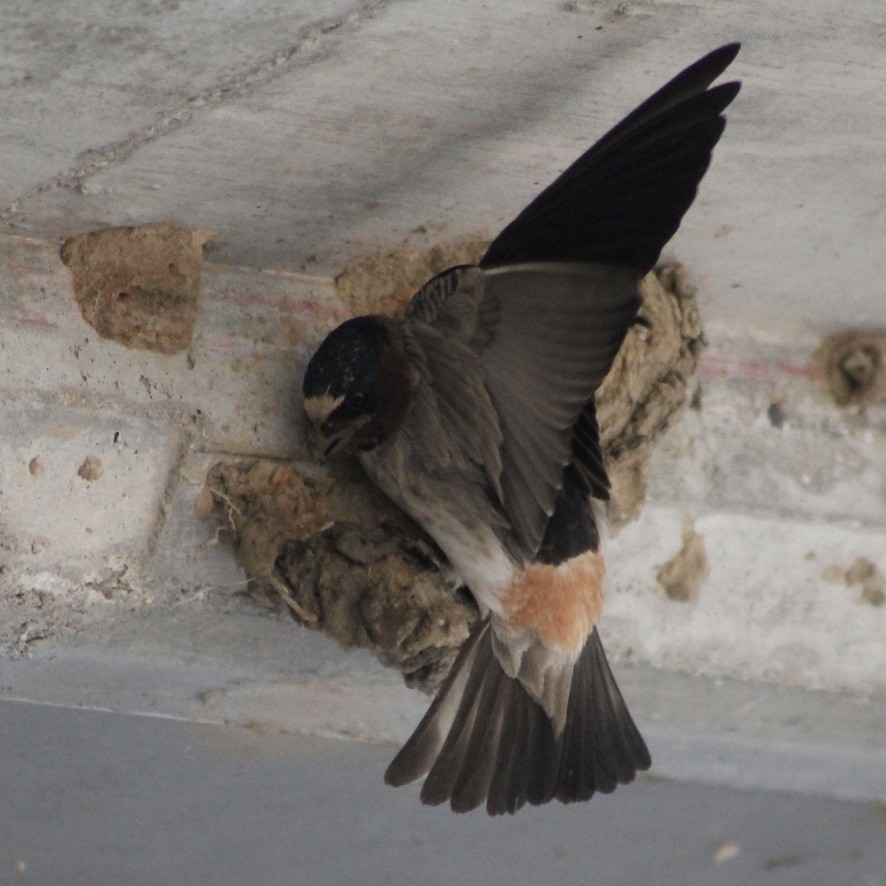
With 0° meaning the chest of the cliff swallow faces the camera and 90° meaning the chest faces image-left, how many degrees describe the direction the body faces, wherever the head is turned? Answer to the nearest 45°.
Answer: approximately 90°

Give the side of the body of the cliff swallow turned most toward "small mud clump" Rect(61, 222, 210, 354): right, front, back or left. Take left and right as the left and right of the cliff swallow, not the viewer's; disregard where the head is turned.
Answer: front
